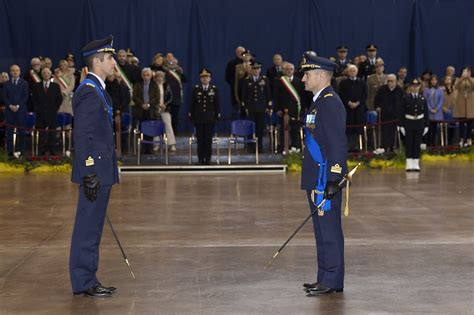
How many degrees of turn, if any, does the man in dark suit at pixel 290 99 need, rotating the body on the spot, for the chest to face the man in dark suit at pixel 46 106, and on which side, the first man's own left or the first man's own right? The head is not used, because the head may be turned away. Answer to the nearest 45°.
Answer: approximately 90° to the first man's own right

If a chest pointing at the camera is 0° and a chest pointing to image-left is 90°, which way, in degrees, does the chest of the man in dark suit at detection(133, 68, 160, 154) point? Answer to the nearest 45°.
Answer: approximately 0°

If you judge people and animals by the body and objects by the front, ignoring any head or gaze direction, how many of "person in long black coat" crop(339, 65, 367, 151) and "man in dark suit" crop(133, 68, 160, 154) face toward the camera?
2

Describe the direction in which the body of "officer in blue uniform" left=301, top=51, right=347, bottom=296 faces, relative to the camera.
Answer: to the viewer's left

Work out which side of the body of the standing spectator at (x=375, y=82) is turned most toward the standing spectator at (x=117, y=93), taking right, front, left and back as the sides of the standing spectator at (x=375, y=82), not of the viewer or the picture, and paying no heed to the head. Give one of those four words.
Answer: right

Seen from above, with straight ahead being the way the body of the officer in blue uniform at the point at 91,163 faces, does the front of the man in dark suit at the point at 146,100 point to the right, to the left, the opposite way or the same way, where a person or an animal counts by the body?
to the right

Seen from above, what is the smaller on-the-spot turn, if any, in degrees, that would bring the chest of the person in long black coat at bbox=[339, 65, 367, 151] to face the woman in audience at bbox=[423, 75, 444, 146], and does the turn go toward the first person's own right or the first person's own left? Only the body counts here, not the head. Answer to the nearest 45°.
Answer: approximately 135° to the first person's own left

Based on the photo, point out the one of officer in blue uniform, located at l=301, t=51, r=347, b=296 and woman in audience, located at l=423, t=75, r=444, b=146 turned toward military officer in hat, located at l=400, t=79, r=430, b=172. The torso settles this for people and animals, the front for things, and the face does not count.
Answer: the woman in audience

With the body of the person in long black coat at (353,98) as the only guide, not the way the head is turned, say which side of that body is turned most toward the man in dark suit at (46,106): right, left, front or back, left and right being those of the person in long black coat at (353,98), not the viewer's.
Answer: right

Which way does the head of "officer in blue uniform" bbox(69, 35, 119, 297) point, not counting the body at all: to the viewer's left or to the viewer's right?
to the viewer's right

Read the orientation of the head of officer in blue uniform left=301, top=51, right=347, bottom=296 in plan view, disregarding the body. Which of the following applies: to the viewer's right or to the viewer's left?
to the viewer's left

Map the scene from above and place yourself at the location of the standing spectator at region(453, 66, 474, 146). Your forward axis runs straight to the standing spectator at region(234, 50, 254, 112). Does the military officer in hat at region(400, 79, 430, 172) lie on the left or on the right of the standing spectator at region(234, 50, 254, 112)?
left

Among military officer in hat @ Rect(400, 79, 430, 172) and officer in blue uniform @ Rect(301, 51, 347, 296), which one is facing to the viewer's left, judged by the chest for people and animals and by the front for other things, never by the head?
the officer in blue uniform

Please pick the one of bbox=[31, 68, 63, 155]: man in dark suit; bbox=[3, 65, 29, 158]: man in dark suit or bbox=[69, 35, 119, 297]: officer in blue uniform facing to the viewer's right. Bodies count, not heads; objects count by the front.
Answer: the officer in blue uniform

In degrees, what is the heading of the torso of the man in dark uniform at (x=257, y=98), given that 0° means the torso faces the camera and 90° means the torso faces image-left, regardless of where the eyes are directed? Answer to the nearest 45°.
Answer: approximately 0°

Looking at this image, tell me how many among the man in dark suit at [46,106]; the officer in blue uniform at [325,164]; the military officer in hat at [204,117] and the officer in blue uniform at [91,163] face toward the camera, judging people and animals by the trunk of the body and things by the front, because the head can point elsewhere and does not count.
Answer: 2
